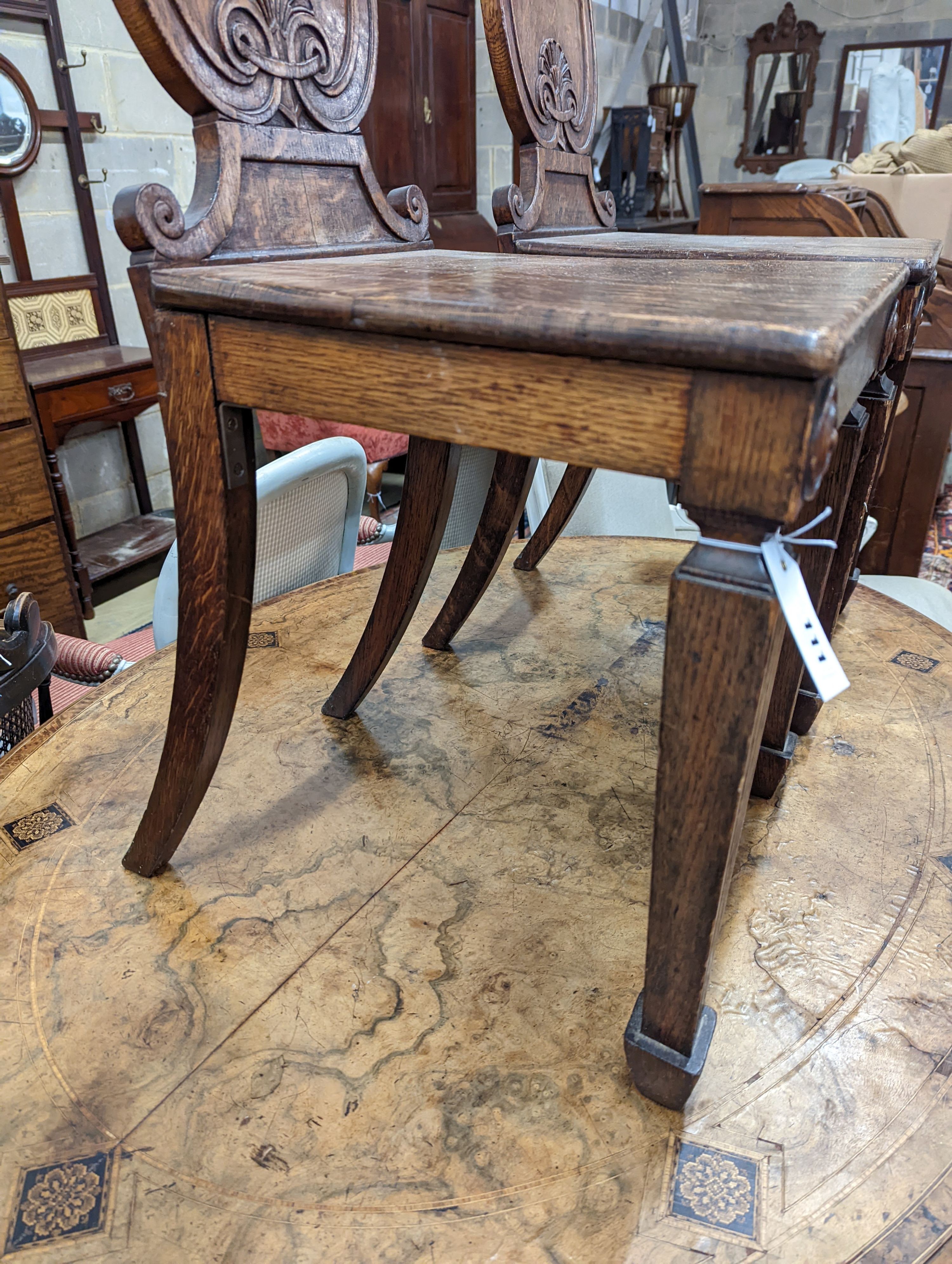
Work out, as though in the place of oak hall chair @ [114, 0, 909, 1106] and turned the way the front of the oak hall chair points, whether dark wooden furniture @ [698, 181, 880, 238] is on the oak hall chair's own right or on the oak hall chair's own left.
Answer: on the oak hall chair's own left

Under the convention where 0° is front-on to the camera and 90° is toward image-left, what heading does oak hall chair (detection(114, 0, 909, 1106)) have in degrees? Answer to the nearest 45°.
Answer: approximately 315°

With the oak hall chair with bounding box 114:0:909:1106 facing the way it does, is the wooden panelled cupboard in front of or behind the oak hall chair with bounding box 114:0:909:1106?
behind

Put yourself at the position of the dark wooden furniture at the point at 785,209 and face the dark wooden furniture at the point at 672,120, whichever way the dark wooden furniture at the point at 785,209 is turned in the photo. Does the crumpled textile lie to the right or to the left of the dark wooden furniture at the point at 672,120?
right

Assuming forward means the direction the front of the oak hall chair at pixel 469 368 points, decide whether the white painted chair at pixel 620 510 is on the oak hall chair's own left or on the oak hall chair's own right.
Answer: on the oak hall chair's own left

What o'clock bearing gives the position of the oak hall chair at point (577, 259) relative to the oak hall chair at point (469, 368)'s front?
the oak hall chair at point (577, 259) is roughly at 8 o'clock from the oak hall chair at point (469, 368).
